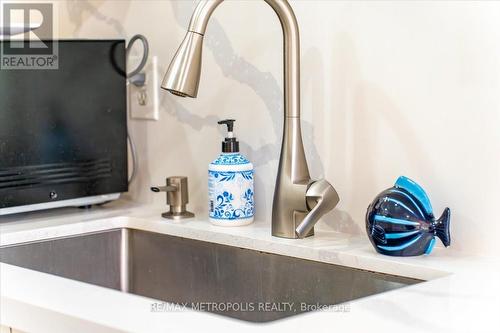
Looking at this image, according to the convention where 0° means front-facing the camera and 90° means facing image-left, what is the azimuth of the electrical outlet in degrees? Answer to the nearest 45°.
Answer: approximately 0°
